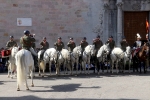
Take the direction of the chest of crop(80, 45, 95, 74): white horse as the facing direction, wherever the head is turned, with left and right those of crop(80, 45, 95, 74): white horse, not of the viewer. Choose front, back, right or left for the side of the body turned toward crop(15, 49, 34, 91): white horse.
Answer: right

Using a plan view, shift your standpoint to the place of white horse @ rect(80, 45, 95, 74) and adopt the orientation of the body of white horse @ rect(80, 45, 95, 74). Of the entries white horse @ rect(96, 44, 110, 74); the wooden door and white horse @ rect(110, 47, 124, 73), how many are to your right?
0

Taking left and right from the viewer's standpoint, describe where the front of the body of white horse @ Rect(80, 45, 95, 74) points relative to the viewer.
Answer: facing the viewer and to the right of the viewer

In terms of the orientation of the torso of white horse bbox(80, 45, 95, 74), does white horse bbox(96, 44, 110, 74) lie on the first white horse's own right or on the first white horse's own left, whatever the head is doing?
on the first white horse's own left

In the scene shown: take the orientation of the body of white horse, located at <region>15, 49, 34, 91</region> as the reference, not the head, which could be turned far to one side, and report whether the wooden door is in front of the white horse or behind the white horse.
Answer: in front

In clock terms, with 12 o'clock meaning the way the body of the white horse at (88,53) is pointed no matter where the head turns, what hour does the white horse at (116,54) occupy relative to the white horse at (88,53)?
the white horse at (116,54) is roughly at 10 o'clock from the white horse at (88,53).

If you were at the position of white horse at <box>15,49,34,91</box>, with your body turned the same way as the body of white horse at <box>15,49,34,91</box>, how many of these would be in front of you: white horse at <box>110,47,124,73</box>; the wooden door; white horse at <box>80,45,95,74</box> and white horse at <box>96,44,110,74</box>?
4

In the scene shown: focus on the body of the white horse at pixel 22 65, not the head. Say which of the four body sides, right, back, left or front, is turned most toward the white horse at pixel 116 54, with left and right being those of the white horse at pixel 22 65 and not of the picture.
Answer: front
